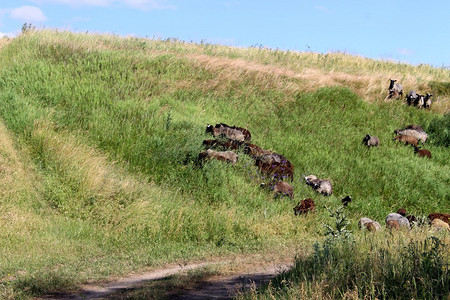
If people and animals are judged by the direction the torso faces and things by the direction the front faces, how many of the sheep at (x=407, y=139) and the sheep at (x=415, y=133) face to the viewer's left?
2

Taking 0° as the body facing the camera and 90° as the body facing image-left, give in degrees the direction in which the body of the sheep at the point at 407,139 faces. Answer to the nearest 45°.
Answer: approximately 90°

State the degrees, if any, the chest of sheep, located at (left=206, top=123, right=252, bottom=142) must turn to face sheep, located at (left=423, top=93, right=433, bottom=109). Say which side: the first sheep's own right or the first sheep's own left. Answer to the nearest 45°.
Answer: approximately 135° to the first sheep's own right

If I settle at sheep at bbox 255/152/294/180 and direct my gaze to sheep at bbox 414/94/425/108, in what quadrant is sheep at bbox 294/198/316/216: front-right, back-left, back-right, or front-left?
back-right

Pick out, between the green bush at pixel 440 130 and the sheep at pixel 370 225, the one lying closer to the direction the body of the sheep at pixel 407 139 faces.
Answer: the sheep

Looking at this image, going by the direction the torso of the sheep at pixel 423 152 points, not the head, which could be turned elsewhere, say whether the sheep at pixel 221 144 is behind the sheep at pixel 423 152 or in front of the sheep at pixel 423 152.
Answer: in front

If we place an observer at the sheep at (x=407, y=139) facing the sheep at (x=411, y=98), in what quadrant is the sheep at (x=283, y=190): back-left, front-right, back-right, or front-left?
back-left

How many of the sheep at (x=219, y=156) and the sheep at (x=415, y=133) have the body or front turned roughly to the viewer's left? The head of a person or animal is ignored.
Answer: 2

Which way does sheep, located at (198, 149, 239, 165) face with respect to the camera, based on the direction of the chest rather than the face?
to the viewer's left

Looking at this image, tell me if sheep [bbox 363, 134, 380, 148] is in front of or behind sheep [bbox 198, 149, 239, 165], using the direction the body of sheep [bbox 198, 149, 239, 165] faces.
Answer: behind

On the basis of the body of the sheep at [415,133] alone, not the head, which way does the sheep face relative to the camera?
to the viewer's left

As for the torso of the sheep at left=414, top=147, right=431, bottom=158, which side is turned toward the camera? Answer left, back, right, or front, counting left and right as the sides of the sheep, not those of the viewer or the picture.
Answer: left
